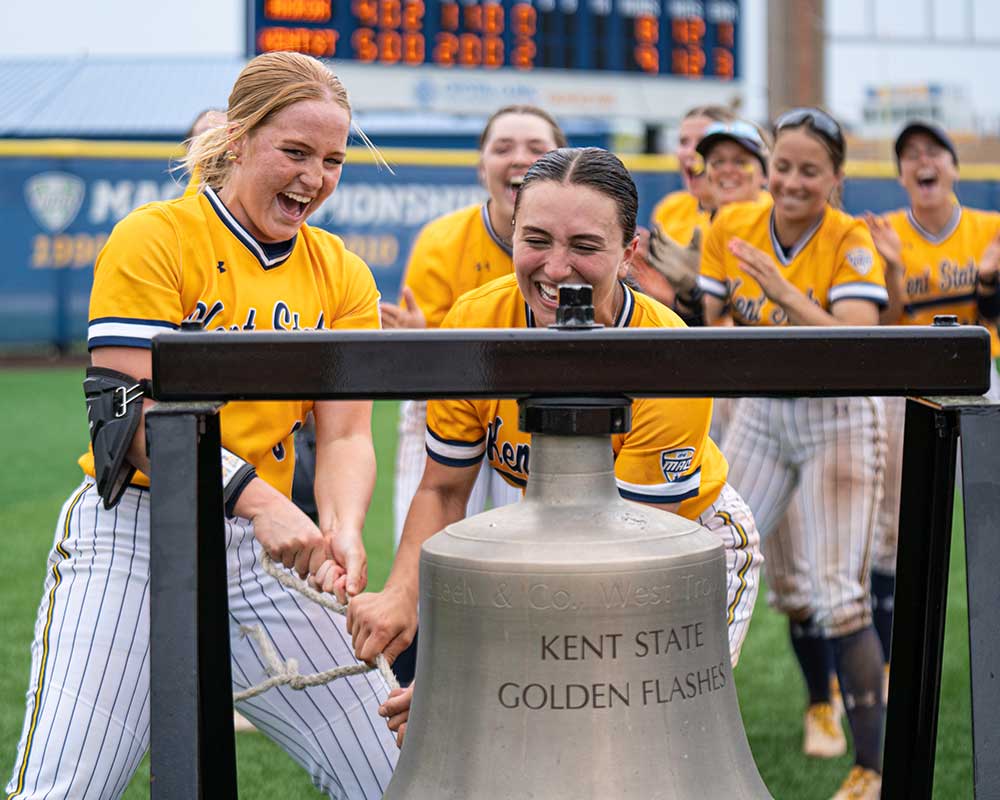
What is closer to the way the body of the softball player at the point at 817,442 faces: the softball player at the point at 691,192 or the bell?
the bell

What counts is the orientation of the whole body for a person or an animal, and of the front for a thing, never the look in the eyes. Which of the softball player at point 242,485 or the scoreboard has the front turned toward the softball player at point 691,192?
the scoreboard

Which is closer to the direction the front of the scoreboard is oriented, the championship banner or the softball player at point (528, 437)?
the softball player

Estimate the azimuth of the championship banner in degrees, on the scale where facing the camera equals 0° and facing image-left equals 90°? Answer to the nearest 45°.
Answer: approximately 0°

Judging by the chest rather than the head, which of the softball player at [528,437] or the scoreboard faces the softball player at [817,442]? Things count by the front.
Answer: the scoreboard

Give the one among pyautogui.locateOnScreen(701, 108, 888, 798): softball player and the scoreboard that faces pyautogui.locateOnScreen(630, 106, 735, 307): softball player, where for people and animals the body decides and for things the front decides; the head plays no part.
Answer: the scoreboard

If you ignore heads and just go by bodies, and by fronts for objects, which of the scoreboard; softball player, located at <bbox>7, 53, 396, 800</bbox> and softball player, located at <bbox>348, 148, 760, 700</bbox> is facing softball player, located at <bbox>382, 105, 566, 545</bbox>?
the scoreboard
